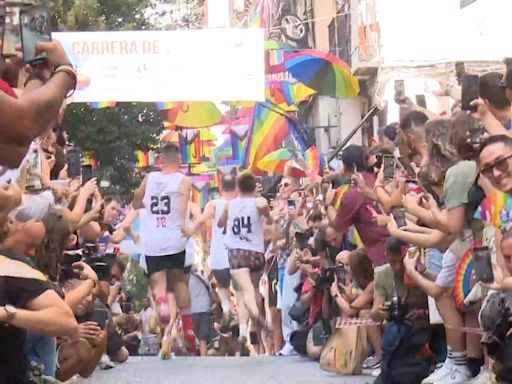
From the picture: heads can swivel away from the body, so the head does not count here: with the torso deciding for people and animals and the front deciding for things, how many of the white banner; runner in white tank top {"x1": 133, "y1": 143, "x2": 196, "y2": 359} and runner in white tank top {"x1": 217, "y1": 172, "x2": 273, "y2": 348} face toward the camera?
1

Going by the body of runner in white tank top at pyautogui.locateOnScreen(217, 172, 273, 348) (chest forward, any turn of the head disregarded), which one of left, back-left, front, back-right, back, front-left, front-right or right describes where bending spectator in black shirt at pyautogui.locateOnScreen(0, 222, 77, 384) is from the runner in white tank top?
back

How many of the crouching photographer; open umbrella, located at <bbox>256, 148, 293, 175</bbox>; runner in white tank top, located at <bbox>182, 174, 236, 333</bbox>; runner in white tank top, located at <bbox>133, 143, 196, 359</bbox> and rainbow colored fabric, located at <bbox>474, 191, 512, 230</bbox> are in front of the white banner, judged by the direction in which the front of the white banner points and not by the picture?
4

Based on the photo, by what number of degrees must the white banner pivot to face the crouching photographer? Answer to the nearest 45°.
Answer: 0° — it already faces them

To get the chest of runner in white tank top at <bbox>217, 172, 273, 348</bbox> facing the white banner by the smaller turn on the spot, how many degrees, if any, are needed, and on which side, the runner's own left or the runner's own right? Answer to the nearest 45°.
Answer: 0° — they already face it

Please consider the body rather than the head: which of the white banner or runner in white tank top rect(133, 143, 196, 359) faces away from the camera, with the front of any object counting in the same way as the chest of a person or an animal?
the runner in white tank top

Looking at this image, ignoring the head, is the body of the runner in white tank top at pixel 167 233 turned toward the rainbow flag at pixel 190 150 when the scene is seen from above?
yes

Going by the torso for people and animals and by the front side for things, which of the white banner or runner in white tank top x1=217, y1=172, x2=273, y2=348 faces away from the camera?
the runner in white tank top

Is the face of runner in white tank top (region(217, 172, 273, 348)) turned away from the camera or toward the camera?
away from the camera

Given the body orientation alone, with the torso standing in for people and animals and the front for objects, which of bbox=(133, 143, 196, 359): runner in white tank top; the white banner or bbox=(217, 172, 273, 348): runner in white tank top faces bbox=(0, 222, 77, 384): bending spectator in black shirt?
the white banner

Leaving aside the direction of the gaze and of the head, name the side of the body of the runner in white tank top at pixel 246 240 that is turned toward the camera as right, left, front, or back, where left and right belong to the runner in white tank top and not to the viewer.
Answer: back

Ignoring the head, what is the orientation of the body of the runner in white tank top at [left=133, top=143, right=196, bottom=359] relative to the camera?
away from the camera

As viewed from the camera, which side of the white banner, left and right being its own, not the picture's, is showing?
front

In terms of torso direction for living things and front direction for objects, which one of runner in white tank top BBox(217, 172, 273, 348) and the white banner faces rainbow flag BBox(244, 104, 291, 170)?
the runner in white tank top

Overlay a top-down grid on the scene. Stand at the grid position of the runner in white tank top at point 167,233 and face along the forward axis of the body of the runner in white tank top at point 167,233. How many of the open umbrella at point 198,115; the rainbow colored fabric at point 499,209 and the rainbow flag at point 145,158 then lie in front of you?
2

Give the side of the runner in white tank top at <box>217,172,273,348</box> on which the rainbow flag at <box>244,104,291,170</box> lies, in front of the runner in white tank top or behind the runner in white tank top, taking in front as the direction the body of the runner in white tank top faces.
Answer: in front

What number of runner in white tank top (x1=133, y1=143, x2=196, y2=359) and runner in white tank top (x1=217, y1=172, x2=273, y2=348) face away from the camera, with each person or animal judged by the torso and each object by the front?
2

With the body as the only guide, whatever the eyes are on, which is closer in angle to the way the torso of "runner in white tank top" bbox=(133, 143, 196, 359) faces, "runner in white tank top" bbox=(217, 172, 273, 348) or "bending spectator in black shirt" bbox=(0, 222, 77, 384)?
the runner in white tank top
